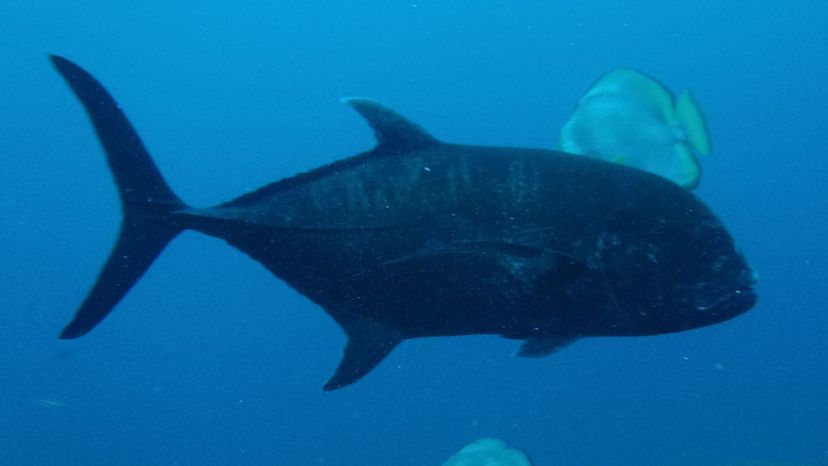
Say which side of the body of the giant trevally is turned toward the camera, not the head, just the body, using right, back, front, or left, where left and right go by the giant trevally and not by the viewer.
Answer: right
